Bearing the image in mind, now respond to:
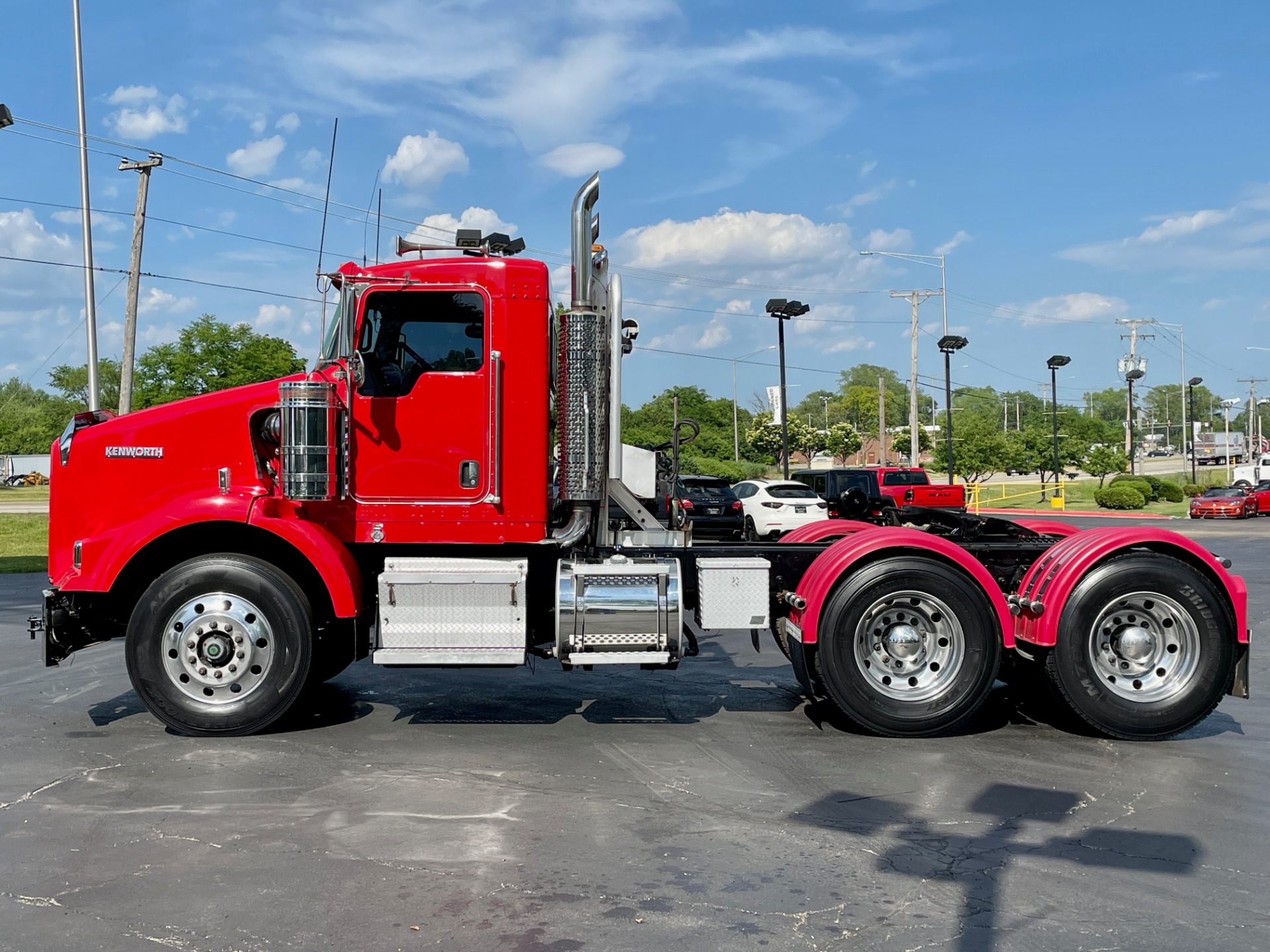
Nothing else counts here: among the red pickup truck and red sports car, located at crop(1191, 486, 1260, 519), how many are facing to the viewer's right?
0

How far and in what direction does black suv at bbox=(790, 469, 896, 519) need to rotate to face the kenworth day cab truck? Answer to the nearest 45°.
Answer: approximately 135° to its left

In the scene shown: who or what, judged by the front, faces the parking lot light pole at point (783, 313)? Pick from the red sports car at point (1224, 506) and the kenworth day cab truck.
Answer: the red sports car

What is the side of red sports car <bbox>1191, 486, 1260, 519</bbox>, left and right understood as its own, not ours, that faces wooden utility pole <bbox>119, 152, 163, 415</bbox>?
front

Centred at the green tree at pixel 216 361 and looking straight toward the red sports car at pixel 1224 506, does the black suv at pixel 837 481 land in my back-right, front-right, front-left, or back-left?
front-right

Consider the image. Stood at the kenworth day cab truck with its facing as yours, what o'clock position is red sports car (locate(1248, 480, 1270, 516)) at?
The red sports car is roughly at 4 o'clock from the kenworth day cab truck.

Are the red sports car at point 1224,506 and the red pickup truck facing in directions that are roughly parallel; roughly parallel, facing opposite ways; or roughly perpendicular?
roughly perpendicular

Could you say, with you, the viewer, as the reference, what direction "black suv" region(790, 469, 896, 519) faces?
facing away from the viewer and to the left of the viewer

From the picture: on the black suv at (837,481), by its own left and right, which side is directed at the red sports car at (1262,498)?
right

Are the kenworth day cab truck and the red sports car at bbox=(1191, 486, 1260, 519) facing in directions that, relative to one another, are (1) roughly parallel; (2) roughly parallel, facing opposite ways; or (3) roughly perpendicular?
roughly parallel

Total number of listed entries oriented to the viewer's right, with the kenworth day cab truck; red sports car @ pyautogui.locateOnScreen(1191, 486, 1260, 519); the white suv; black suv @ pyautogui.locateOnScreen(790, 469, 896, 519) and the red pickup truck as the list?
0

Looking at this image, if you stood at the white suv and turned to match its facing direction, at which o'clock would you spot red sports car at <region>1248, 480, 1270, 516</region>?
The red sports car is roughly at 3 o'clock from the white suv.

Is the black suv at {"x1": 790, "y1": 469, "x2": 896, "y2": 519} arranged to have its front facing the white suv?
no

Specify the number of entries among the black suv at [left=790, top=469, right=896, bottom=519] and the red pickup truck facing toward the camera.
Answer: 0

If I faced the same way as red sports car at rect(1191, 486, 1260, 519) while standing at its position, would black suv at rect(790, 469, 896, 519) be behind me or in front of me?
in front

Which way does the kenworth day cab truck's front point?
to the viewer's left

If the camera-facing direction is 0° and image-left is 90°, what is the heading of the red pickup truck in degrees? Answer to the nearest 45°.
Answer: approximately 135°

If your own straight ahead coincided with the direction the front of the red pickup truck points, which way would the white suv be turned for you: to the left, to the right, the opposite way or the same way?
the same way

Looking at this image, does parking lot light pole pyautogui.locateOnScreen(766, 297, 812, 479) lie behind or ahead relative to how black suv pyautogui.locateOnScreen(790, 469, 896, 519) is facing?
ahead

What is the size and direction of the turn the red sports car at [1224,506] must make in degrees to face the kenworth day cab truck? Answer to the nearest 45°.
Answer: approximately 45° to its left

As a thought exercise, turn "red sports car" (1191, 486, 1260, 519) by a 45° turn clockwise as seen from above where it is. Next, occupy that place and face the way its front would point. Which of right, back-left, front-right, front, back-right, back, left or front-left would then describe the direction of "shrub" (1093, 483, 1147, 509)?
front-right
